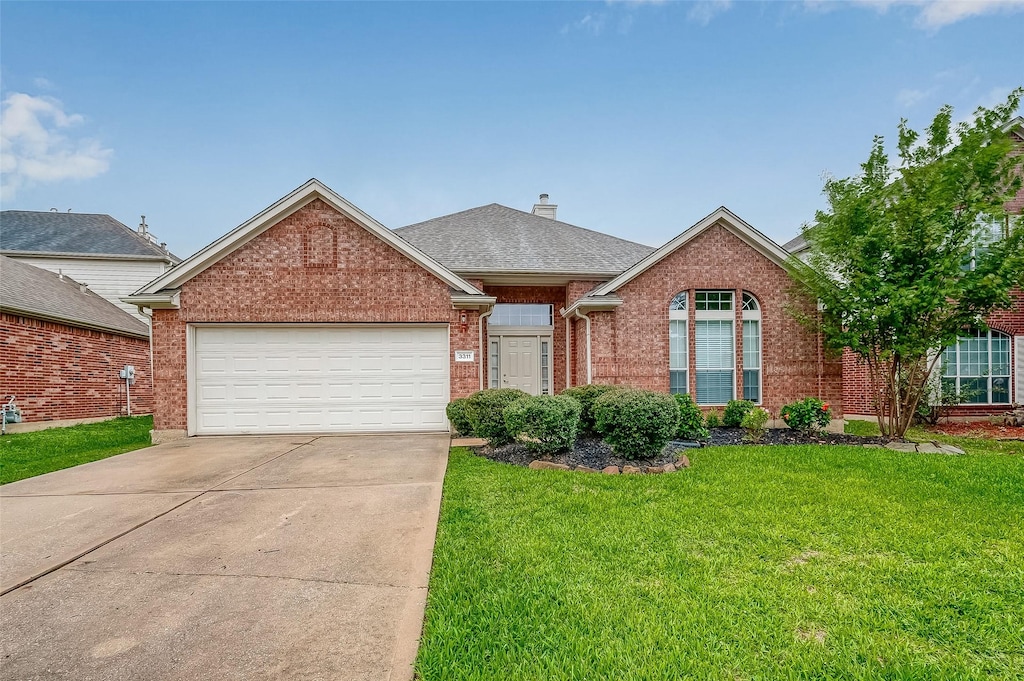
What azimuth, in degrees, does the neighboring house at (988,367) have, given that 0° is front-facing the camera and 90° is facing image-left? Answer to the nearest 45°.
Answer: approximately 0°

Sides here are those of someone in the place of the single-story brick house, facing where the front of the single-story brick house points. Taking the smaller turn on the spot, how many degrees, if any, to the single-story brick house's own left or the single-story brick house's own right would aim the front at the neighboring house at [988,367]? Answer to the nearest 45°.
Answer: approximately 90° to the single-story brick house's own left

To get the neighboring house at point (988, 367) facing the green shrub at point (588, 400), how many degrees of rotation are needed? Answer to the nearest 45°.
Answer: approximately 45° to its right

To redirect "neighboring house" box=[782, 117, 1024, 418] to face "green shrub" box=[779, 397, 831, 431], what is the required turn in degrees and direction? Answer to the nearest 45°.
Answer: approximately 45° to its right

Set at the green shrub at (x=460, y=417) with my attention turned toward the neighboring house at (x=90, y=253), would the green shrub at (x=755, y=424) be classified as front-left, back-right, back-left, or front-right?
back-right

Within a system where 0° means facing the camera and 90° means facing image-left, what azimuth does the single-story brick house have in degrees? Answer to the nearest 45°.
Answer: approximately 0°

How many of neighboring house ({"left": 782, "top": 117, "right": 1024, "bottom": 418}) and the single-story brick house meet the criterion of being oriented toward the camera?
2
